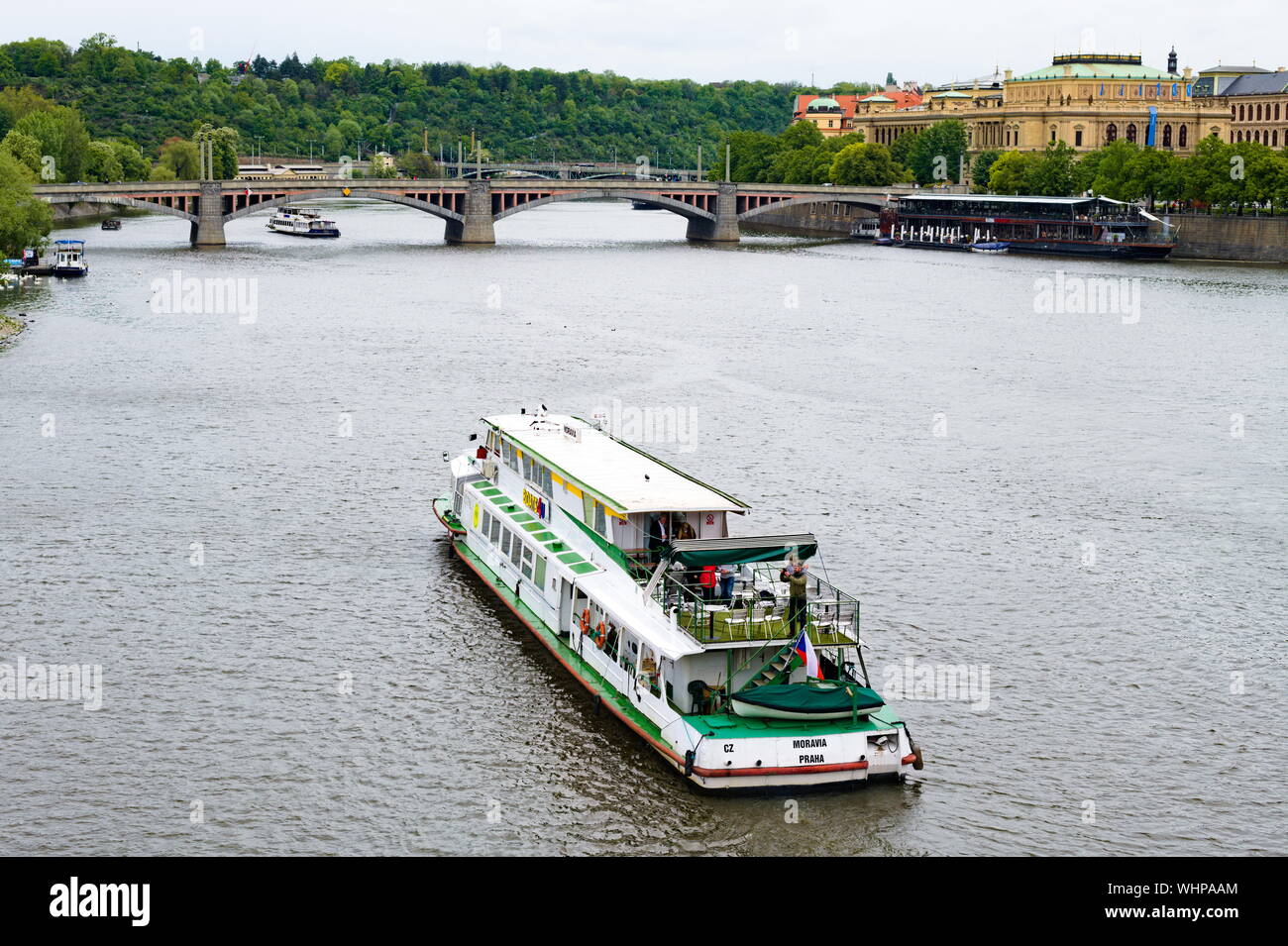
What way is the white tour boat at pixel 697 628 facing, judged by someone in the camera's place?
facing away from the viewer and to the left of the viewer
